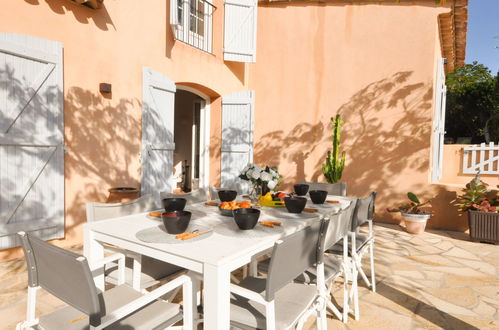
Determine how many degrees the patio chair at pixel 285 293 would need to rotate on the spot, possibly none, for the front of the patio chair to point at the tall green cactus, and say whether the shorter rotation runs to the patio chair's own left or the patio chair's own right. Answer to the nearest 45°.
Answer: approximately 45° to the patio chair's own right

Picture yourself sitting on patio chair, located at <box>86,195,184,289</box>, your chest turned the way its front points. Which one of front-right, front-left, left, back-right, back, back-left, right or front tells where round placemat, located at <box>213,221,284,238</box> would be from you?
front

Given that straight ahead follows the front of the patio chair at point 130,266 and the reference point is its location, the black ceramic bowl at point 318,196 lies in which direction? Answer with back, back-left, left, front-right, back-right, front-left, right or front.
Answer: front-left

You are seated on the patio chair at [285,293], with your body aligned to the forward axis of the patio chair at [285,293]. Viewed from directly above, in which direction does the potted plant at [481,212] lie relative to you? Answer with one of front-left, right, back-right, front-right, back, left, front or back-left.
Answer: right

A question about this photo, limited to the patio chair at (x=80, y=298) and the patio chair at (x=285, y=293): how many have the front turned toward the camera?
0

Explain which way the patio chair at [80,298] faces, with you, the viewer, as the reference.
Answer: facing away from the viewer and to the right of the viewer

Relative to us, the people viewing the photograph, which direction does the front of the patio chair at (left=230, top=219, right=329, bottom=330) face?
facing away from the viewer and to the left of the viewer

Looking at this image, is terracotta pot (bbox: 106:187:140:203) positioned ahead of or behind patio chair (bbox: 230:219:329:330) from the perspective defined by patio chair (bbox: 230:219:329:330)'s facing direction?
ahead

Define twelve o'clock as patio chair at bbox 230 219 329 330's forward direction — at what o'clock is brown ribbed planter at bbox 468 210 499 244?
The brown ribbed planter is roughly at 3 o'clock from the patio chair.

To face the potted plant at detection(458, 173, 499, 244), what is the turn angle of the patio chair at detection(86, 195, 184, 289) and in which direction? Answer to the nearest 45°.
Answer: approximately 45° to its left

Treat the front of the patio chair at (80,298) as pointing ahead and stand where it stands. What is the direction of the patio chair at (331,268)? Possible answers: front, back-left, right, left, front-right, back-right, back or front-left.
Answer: front-right

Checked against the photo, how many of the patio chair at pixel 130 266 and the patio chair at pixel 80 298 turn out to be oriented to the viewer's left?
0
